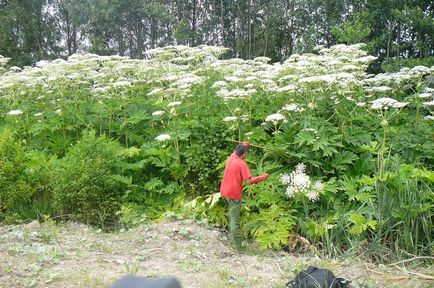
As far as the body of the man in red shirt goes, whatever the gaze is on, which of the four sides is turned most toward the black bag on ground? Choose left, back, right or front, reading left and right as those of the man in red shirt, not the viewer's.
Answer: right

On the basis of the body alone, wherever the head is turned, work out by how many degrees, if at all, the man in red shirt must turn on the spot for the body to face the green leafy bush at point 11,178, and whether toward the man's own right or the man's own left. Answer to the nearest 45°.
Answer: approximately 135° to the man's own left

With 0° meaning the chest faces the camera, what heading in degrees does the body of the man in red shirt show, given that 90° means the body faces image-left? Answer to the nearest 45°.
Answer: approximately 225°

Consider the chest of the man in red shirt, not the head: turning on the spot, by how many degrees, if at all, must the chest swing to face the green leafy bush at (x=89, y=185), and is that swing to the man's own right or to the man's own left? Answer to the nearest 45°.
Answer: approximately 135° to the man's own left

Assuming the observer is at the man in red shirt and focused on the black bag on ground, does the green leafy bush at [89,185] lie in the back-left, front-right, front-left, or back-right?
back-right
